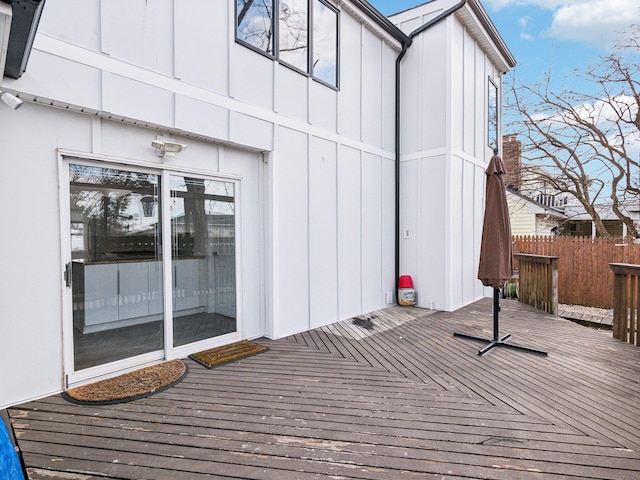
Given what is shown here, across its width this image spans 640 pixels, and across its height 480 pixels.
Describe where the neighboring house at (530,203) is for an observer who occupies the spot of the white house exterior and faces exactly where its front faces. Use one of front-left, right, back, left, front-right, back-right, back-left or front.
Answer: left

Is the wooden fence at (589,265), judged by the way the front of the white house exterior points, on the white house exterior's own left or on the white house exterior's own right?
on the white house exterior's own left

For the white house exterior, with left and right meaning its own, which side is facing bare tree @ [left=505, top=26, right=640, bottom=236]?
left

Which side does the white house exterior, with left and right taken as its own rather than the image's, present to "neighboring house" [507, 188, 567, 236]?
left

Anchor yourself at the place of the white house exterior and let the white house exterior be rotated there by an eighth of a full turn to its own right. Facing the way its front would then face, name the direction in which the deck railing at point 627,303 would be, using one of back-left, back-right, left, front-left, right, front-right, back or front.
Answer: left

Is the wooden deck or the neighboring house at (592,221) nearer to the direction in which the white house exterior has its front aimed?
the wooden deck

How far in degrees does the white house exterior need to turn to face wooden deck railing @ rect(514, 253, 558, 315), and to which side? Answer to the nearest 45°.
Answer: approximately 45° to its left

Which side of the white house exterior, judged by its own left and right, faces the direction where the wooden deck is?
front

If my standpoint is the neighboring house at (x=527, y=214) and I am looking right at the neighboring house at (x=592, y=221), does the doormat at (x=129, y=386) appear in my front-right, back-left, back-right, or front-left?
back-right

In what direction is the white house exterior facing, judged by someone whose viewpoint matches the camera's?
facing the viewer and to the right of the viewer
